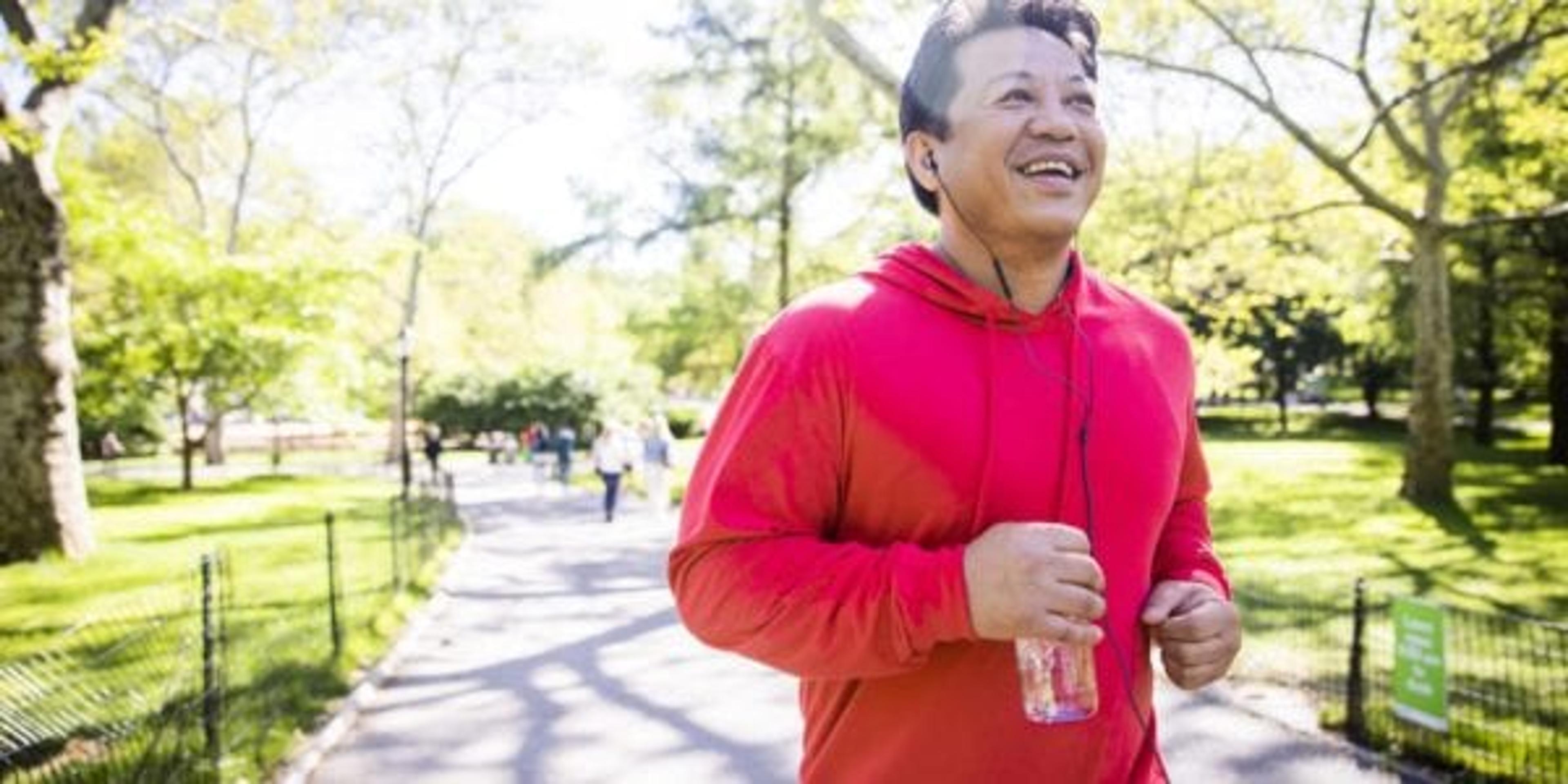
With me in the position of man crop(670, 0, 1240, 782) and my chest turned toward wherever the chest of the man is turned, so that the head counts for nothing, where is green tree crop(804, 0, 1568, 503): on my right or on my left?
on my left

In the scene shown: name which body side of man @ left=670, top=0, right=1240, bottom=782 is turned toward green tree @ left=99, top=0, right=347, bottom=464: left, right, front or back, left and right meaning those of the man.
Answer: back

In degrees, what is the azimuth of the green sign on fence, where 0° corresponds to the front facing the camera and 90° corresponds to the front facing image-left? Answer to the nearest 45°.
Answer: approximately 45°

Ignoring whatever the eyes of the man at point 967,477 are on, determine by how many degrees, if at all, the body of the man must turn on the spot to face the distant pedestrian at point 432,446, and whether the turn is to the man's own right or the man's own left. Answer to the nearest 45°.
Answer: approximately 180°

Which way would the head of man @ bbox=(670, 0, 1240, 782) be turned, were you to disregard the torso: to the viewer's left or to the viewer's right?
to the viewer's right

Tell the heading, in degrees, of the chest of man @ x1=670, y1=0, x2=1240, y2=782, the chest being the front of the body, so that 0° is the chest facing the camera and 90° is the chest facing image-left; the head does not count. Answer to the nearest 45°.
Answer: approximately 315°

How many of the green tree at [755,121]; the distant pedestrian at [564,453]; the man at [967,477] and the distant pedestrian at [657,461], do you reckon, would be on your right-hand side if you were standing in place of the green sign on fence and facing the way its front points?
3

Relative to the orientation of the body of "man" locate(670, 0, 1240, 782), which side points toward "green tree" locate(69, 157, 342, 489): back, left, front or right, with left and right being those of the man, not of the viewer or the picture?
back

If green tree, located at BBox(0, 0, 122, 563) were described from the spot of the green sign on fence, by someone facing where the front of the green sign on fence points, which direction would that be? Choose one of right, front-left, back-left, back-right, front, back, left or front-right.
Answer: front-right

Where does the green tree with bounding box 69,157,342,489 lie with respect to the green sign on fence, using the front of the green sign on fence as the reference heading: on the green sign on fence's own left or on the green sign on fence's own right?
on the green sign on fence's own right

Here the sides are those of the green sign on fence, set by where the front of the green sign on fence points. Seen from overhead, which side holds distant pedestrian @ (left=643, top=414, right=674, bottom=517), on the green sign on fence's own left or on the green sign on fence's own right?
on the green sign on fence's own right

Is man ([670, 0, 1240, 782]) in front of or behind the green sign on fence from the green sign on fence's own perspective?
in front

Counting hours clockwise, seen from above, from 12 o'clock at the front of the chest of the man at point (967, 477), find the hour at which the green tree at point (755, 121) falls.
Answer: The green tree is roughly at 7 o'clock from the man.

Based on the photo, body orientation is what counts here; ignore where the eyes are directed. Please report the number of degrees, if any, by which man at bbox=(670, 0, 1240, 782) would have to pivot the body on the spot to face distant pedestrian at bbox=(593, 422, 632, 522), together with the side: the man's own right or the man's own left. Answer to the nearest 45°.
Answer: approximately 135° to the man's own left
